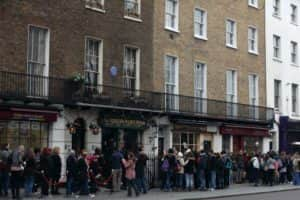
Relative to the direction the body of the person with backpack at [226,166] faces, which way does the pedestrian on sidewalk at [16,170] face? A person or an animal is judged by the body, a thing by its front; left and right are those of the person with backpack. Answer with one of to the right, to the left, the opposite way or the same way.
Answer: the opposite way

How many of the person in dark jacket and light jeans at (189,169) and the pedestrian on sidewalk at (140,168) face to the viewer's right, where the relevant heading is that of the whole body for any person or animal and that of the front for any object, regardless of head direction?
0

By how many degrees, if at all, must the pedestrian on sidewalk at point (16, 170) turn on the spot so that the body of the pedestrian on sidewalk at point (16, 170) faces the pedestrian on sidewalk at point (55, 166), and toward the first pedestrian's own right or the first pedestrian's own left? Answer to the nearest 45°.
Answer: approximately 45° to the first pedestrian's own left

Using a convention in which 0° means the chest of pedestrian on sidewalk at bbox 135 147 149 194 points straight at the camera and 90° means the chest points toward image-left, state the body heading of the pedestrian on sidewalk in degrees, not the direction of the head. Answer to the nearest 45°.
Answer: approximately 180°

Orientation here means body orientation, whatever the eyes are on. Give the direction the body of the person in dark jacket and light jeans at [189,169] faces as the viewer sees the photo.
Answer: away from the camera

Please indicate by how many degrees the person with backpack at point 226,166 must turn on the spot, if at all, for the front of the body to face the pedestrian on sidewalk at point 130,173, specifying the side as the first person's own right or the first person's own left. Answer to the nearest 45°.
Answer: approximately 45° to the first person's own left

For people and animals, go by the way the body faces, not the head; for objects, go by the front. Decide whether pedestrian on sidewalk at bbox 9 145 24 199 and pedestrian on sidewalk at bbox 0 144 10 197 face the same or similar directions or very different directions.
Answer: same or similar directions
